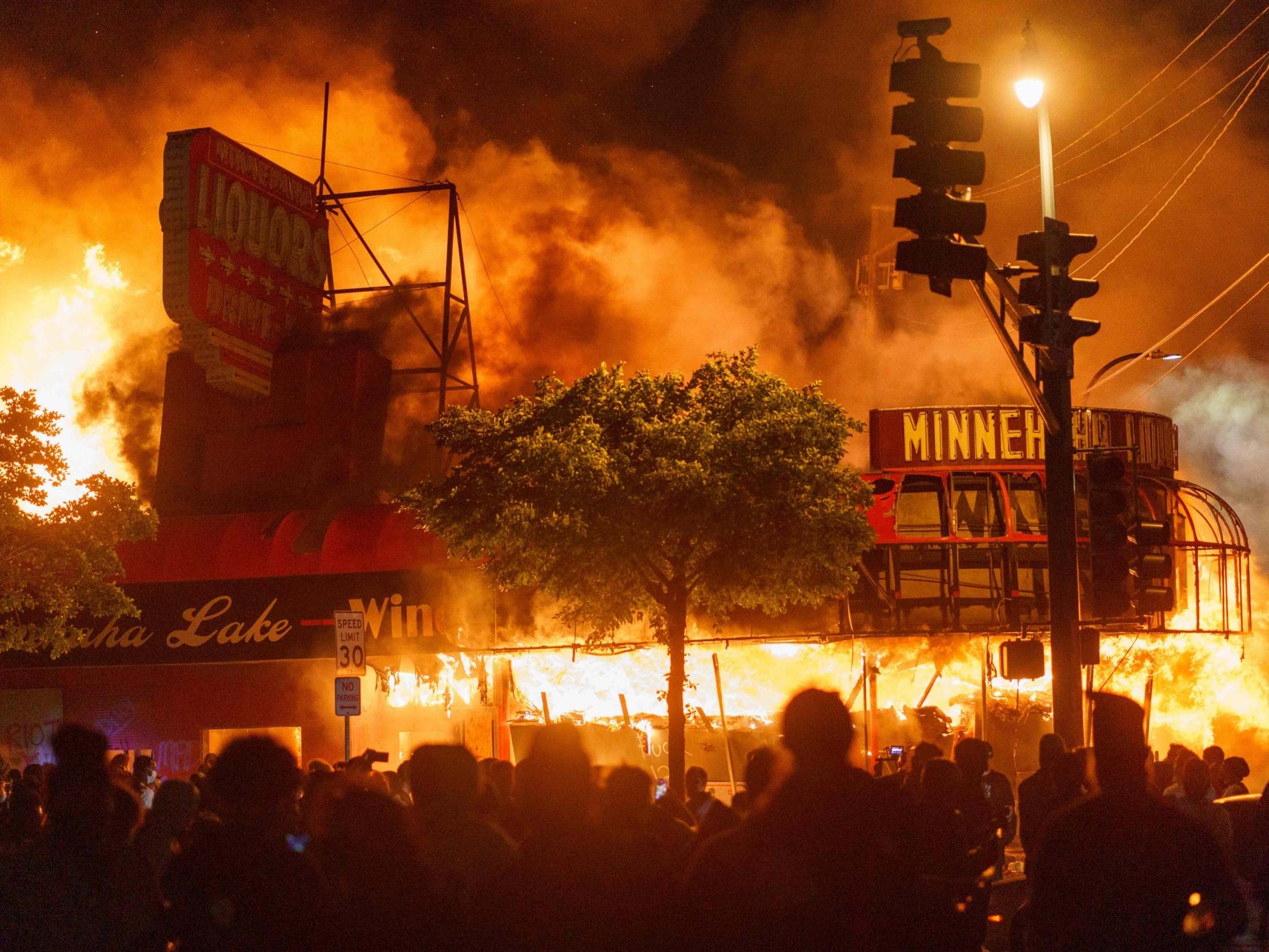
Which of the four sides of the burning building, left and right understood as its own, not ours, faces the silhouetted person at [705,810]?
front

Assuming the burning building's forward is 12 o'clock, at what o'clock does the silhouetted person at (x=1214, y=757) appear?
The silhouetted person is roughly at 11 o'clock from the burning building.

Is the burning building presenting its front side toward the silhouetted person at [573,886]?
yes

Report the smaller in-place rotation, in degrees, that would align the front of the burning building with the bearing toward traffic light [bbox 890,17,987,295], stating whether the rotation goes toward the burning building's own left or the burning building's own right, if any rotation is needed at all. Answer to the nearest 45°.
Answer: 0° — it already faces it

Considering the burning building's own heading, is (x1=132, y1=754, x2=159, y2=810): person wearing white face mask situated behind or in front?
in front

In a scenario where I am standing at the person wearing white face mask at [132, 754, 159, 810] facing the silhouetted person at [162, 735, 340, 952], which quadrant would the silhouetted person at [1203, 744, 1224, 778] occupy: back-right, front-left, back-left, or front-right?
front-left

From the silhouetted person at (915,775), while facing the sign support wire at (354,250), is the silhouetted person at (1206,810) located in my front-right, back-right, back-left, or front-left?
back-right

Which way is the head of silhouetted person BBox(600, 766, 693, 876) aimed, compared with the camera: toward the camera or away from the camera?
away from the camera

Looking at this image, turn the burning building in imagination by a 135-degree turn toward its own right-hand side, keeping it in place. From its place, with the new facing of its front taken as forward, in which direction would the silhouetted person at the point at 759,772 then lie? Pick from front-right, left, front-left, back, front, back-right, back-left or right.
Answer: back-left

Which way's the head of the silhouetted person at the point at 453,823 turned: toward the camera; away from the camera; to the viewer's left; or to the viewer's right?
away from the camera

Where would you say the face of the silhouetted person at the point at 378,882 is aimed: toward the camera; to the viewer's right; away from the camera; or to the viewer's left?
away from the camera

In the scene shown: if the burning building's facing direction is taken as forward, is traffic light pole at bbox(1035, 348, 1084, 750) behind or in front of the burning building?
in front

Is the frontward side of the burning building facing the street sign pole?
yes

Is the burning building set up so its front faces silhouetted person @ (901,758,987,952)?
yes

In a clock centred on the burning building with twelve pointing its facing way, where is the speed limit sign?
The speed limit sign is roughly at 12 o'clock from the burning building.

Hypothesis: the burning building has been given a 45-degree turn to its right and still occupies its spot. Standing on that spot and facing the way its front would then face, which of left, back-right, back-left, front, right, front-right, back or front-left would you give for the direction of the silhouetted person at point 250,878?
front-left

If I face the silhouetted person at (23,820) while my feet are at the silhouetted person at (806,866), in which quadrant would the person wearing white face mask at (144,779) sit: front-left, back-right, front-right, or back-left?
front-right

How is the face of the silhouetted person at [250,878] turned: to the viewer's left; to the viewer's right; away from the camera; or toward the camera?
away from the camera

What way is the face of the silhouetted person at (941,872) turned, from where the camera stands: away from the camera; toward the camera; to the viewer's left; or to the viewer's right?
away from the camera

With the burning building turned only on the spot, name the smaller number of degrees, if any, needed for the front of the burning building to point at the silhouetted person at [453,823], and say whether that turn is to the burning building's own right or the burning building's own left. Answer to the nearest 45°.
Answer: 0° — it already faces them

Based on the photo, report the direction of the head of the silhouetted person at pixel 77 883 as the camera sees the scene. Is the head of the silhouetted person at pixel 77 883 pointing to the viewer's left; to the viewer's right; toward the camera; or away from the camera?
away from the camera

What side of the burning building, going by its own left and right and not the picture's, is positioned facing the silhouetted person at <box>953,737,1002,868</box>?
front

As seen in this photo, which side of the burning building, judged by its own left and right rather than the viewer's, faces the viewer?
front
